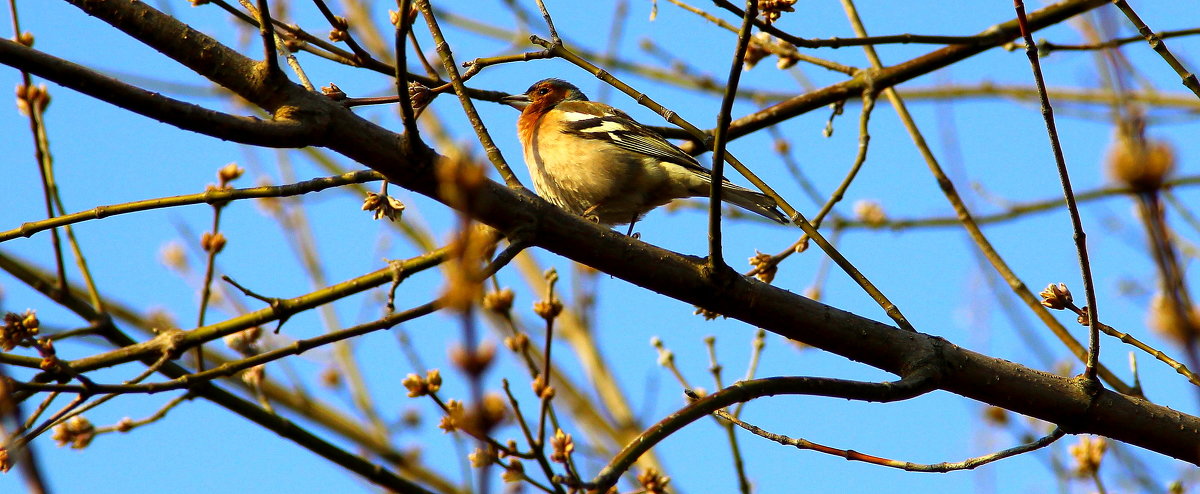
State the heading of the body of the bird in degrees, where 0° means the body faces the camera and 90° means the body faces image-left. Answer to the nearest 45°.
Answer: approximately 90°

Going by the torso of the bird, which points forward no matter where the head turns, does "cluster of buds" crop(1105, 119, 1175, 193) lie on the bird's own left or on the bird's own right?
on the bird's own left

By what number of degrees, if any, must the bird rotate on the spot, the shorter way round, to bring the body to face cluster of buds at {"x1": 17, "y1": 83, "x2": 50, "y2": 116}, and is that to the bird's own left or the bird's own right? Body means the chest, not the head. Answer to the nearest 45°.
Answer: approximately 45° to the bird's own left

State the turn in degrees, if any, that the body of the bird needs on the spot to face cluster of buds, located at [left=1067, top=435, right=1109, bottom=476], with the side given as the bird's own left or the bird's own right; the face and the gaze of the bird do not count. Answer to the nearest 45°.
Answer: approximately 180°
